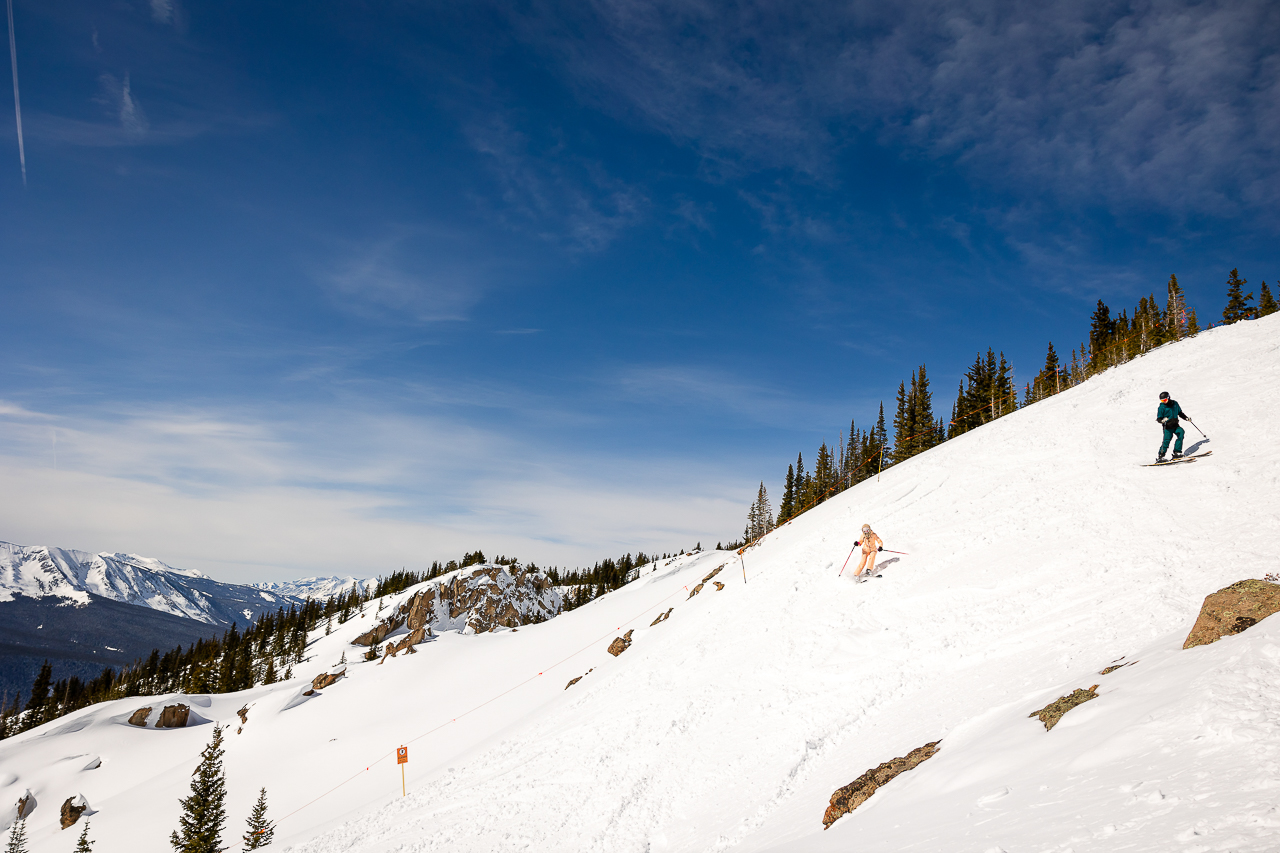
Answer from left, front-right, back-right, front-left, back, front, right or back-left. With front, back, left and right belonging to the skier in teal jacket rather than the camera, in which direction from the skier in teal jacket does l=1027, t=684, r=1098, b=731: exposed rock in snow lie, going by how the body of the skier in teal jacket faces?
front-left

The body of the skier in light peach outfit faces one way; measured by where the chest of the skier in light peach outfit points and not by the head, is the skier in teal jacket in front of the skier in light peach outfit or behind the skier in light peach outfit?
behind

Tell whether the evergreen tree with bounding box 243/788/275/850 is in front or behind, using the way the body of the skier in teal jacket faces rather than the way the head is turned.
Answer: in front

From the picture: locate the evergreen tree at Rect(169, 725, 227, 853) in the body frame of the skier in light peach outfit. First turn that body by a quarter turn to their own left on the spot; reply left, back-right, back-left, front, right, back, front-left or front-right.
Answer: back-right

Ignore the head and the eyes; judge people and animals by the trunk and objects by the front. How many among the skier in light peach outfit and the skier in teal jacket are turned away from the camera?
0

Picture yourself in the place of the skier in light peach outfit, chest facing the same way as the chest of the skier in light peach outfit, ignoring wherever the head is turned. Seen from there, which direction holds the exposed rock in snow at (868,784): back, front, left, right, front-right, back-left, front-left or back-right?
front-left

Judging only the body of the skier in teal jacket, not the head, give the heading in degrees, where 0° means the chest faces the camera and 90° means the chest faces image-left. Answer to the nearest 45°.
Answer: approximately 45°

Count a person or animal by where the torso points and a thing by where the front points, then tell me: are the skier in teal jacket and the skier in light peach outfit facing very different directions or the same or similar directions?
same or similar directions

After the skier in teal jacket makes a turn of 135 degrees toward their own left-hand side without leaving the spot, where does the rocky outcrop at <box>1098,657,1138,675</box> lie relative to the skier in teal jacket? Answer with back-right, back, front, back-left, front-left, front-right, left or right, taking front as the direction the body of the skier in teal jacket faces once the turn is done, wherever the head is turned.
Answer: right

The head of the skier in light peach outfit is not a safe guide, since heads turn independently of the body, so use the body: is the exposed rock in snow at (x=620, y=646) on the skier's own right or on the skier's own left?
on the skier's own right

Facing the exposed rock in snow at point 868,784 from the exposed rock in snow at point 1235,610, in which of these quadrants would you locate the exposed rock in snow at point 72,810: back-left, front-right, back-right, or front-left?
front-right

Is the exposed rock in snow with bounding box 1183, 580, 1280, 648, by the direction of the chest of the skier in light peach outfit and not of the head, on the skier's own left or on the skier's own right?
on the skier's own left
